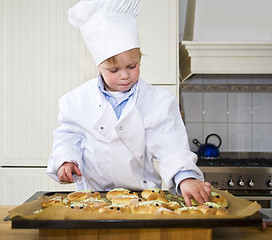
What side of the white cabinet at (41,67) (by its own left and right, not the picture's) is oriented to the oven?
left

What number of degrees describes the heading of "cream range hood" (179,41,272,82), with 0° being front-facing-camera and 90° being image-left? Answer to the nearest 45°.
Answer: approximately 0°

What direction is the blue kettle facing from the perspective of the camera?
to the viewer's left

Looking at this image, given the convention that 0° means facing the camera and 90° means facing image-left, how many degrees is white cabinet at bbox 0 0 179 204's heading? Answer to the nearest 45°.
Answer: approximately 0°

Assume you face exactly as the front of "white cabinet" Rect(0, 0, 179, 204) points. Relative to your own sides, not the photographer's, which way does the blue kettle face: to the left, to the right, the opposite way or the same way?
to the right

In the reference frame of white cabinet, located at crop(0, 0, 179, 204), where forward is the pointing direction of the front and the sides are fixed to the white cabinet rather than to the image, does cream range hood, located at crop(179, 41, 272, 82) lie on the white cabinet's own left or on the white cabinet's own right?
on the white cabinet's own left

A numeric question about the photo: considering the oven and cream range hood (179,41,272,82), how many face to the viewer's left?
0

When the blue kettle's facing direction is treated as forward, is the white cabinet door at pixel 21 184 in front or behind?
in front
